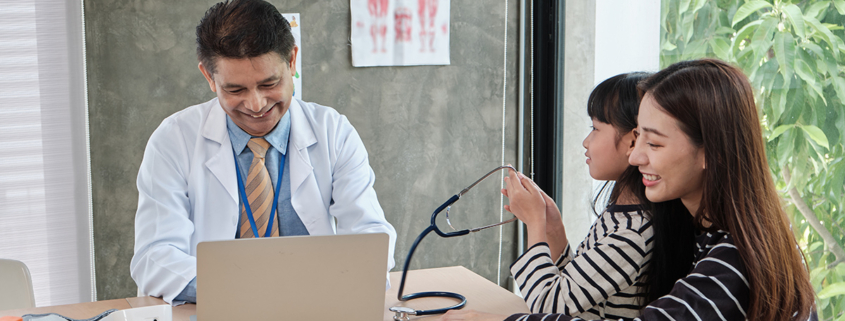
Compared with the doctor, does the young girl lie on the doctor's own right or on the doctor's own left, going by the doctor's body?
on the doctor's own left

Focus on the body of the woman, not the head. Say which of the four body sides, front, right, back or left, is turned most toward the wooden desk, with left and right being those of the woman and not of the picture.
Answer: front

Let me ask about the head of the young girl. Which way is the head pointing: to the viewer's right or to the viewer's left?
to the viewer's left

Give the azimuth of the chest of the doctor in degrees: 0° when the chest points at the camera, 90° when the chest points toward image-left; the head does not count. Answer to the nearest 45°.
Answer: approximately 0°

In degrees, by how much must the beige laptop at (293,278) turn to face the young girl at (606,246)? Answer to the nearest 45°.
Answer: approximately 90° to its right

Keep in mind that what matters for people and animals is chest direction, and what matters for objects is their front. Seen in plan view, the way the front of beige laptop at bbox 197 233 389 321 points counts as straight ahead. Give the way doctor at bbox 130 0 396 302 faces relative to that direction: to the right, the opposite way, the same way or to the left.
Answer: the opposite way

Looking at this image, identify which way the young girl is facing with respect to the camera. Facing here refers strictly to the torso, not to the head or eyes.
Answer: to the viewer's left

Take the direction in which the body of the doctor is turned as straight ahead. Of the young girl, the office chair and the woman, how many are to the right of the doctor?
1

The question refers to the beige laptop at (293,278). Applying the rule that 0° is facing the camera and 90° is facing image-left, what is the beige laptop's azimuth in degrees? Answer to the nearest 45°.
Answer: approximately 180°

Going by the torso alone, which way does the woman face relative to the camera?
to the viewer's left

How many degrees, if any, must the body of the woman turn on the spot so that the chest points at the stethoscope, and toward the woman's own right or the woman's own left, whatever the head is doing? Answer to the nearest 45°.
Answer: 0° — they already face it

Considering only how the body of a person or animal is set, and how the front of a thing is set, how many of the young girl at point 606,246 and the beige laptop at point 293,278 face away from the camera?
1

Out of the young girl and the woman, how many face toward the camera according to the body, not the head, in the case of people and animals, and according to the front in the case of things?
0

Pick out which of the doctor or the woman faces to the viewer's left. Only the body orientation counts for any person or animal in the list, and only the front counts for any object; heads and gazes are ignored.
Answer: the woman

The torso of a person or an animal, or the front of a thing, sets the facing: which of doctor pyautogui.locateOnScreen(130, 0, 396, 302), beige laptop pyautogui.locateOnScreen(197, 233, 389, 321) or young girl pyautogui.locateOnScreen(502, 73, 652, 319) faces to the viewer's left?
the young girl

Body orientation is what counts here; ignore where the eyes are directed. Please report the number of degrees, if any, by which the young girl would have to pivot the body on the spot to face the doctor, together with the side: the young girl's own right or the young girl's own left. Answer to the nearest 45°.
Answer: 0° — they already face them

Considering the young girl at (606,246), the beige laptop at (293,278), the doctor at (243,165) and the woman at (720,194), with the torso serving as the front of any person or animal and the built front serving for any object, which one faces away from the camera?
the beige laptop
